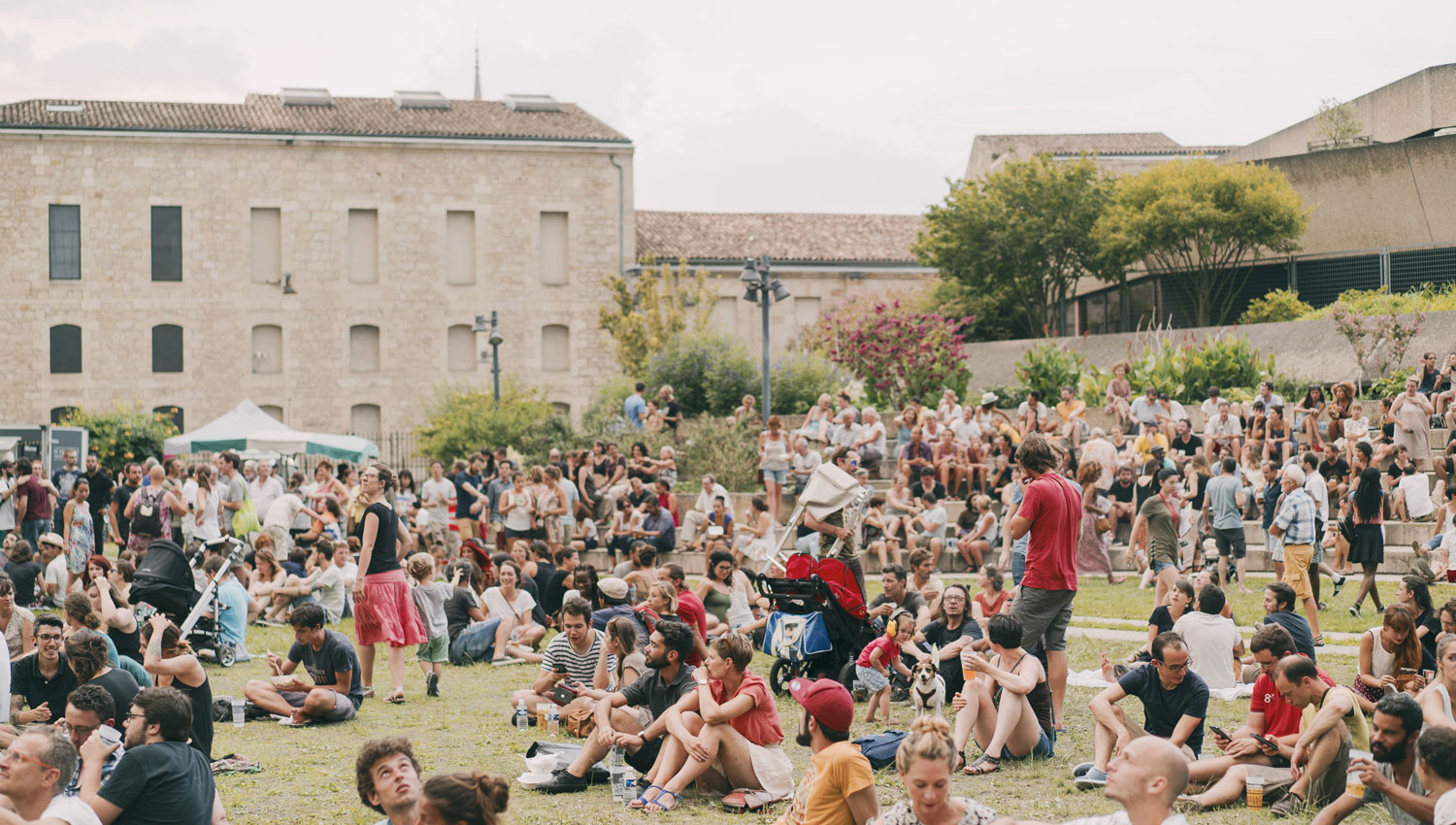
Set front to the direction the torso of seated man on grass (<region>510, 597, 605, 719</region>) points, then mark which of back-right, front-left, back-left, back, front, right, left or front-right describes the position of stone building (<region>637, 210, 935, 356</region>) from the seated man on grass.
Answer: back-right

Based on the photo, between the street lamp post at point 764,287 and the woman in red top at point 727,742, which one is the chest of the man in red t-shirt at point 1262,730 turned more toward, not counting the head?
the woman in red top

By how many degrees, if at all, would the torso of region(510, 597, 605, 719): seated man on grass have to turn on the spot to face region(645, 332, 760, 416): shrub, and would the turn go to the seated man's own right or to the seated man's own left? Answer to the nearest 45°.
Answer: approximately 135° to the seated man's own right

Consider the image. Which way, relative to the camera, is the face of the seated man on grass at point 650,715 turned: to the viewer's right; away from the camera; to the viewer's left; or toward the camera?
to the viewer's left

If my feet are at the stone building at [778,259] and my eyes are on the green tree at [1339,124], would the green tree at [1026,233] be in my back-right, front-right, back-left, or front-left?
front-right

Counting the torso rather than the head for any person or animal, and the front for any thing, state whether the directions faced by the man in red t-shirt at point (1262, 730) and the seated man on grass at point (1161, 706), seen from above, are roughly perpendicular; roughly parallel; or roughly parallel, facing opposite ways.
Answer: roughly parallel

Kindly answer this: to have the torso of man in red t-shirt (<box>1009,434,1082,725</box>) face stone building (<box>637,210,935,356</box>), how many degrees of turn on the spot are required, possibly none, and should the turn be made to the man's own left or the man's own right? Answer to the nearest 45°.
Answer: approximately 45° to the man's own right

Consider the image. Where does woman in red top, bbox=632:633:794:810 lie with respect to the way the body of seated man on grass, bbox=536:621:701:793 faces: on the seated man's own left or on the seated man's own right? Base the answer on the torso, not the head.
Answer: on the seated man's own left

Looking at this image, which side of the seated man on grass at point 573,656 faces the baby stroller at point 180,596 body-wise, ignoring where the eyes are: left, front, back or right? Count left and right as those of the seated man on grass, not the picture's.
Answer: right

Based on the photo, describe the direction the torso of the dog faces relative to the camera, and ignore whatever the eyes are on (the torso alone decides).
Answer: toward the camera

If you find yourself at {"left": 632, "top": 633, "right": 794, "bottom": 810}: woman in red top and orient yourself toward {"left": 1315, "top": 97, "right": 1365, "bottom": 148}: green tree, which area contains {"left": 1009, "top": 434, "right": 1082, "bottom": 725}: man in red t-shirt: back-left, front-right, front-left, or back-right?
front-right

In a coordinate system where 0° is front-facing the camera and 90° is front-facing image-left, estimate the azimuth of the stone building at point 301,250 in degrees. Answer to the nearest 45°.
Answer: approximately 0°

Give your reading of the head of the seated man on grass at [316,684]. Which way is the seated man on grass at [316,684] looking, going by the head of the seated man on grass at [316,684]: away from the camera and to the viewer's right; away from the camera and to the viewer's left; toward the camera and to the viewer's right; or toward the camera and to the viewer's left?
toward the camera and to the viewer's left

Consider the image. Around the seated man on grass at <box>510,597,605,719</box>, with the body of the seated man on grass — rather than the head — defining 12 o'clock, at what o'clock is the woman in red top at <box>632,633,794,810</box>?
The woman in red top is roughly at 10 o'clock from the seated man on grass.

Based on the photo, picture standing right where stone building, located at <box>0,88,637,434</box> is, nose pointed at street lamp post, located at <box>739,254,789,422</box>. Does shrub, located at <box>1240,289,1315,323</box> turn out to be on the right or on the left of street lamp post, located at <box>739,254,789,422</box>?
left

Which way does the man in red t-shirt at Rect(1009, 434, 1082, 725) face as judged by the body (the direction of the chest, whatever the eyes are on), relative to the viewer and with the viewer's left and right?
facing away from the viewer and to the left of the viewer
